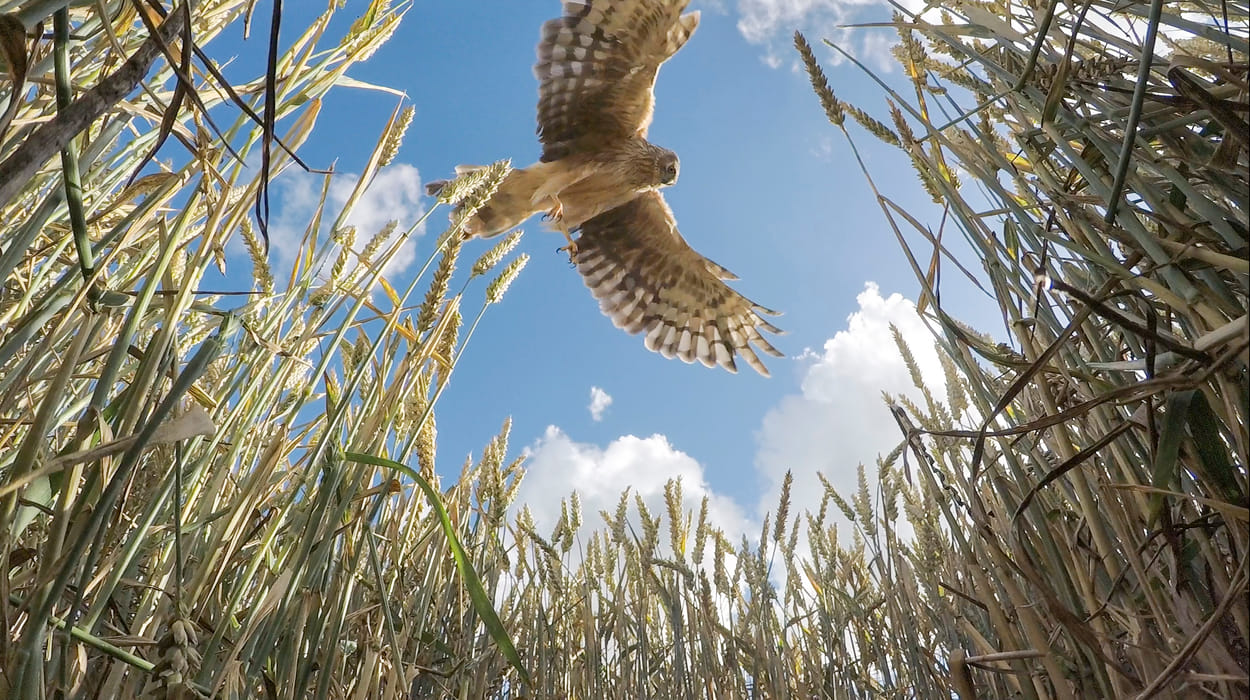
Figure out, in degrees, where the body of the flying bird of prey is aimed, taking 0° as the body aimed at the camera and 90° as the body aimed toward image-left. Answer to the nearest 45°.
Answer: approximately 270°
